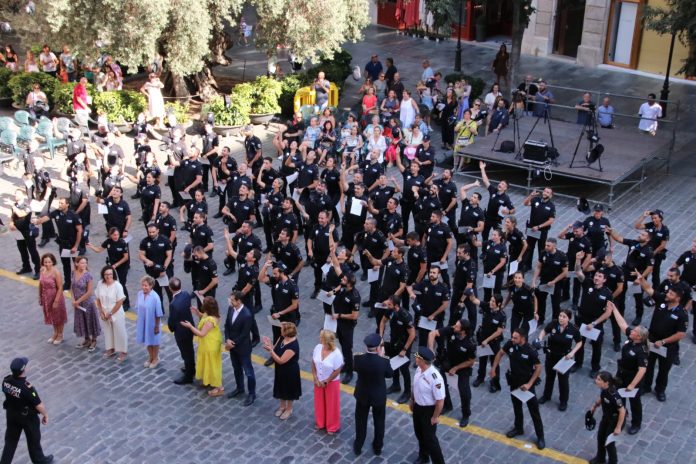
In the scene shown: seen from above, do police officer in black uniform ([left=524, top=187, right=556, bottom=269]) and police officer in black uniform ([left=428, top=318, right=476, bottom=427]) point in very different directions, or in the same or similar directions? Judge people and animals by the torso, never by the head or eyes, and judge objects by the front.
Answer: same or similar directions

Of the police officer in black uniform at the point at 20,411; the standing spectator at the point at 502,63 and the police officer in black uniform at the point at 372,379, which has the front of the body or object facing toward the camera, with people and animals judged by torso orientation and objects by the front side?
the standing spectator

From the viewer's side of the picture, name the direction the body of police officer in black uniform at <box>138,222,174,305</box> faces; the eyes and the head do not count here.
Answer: toward the camera

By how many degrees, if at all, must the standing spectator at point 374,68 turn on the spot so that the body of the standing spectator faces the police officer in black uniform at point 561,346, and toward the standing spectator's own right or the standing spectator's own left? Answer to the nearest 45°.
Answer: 0° — they already face them

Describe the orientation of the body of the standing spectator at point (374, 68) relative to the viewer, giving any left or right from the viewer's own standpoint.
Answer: facing the viewer

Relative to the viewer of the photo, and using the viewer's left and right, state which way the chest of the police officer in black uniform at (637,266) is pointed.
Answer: facing the viewer and to the left of the viewer

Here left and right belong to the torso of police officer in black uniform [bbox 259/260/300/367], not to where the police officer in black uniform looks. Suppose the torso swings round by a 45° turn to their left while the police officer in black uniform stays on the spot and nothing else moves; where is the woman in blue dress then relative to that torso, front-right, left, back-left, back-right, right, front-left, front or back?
right

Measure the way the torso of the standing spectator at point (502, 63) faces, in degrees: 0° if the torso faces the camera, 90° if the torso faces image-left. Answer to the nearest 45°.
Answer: approximately 0°

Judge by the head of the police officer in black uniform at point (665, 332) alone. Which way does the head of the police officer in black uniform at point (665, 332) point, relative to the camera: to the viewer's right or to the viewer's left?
to the viewer's left

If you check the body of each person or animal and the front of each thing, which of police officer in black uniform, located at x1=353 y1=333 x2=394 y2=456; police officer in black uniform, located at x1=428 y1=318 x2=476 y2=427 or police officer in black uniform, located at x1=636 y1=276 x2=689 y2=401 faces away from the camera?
police officer in black uniform, located at x1=353 y1=333 x2=394 y2=456

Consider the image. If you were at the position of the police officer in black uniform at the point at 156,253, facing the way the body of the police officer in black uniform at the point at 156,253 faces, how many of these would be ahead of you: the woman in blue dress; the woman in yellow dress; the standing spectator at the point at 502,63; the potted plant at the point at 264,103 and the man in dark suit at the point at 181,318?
3

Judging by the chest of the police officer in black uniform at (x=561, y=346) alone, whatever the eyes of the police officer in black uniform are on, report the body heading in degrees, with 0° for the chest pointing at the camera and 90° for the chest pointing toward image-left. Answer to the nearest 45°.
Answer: approximately 45°

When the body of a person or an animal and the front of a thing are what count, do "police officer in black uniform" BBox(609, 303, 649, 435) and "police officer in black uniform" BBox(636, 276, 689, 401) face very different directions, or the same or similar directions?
same or similar directions
